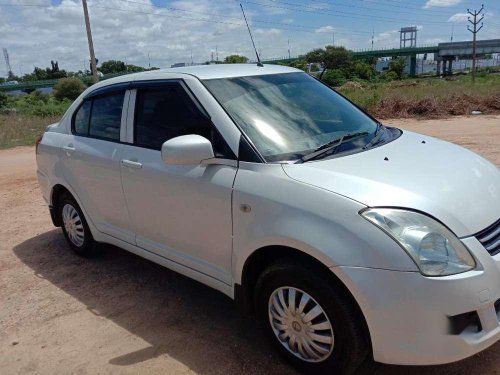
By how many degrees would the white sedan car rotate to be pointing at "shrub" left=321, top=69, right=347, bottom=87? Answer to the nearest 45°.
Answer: approximately 135° to its left

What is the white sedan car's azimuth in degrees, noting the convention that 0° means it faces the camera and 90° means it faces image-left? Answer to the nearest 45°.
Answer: approximately 315°

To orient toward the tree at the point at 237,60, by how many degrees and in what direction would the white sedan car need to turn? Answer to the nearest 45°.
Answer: approximately 135° to its left
